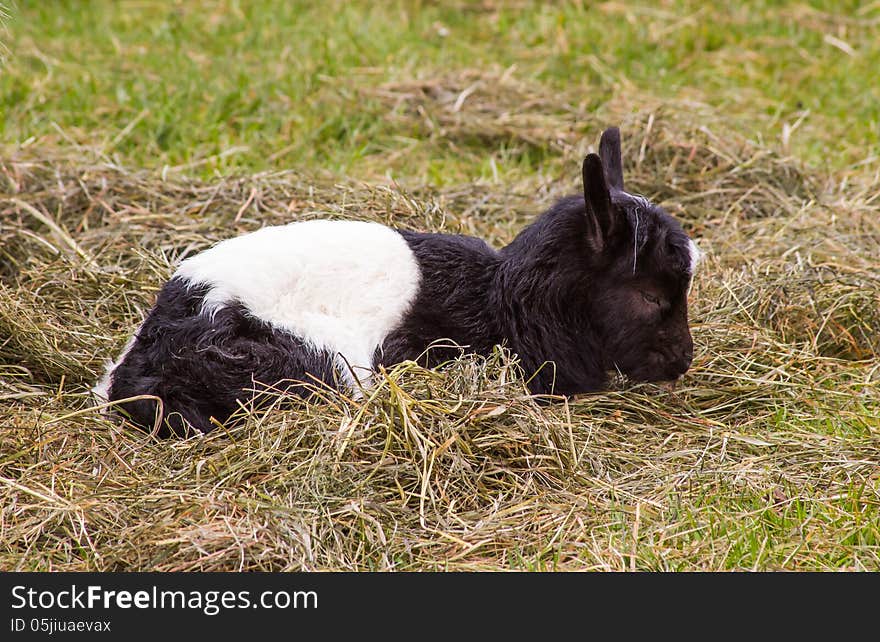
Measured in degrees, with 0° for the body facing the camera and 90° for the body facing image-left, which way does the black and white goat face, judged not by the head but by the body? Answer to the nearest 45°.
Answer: approximately 270°
